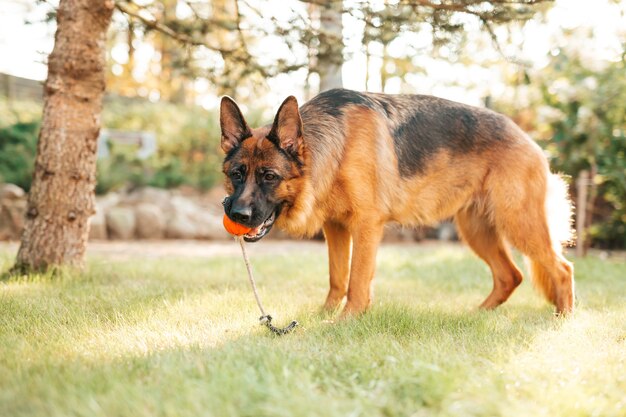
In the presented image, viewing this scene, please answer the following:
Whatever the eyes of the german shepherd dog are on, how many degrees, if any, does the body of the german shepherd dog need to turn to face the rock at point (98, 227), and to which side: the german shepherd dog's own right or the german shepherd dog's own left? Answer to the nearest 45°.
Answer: approximately 45° to the german shepherd dog's own right

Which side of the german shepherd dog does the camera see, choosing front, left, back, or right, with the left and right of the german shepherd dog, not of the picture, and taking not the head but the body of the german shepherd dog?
left

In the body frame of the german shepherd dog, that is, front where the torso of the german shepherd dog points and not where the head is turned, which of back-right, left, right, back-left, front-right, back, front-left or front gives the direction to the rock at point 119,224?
front-right

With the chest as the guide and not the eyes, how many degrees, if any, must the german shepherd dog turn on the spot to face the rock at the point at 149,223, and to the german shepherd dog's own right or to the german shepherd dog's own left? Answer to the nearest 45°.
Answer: approximately 45° to the german shepherd dog's own right

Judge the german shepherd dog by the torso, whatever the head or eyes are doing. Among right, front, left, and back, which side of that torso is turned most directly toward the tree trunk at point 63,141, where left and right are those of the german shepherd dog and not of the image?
front

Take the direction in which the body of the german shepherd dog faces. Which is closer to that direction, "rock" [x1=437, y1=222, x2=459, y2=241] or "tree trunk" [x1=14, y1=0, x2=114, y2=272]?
the tree trunk

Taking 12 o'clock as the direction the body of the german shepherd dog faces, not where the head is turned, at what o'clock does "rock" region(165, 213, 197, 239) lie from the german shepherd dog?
The rock is roughly at 2 o'clock from the german shepherd dog.

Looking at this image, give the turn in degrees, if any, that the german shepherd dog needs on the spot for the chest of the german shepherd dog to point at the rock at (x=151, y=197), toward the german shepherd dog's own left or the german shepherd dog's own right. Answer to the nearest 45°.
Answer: approximately 45° to the german shepherd dog's own right

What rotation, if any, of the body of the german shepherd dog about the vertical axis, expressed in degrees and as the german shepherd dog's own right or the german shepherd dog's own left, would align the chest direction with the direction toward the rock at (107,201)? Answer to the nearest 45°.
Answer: approximately 45° to the german shepherd dog's own right

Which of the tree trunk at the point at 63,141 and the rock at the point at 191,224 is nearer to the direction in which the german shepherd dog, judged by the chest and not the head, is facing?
the tree trunk

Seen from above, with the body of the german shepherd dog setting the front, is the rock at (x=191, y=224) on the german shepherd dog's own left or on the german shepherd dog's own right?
on the german shepherd dog's own right

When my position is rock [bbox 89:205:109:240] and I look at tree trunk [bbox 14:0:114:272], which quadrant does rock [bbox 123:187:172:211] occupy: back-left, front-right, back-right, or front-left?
back-left
